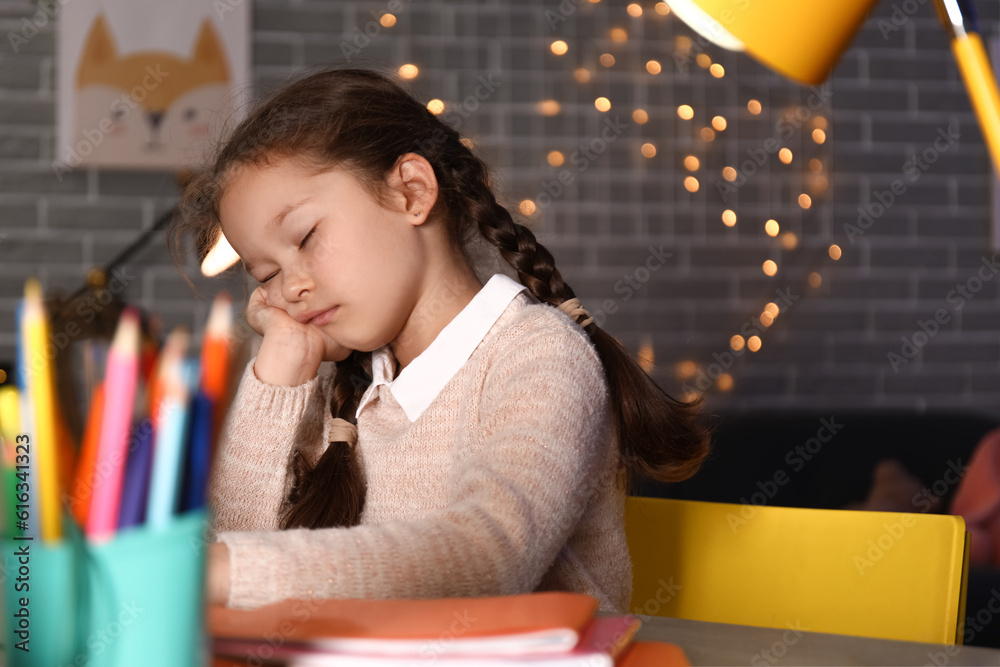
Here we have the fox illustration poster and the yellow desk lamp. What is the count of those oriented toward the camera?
1

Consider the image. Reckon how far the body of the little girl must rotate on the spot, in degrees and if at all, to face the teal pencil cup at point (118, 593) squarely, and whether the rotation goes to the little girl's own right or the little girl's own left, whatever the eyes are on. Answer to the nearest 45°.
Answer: approximately 45° to the little girl's own left

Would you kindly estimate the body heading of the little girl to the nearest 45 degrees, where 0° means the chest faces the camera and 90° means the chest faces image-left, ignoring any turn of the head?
approximately 45°

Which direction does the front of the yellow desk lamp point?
to the viewer's left

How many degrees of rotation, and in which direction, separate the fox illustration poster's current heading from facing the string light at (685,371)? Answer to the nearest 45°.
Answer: approximately 90° to its left

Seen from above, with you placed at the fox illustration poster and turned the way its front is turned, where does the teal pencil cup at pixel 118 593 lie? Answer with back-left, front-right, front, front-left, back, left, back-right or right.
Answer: front

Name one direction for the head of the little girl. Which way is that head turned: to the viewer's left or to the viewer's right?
to the viewer's left

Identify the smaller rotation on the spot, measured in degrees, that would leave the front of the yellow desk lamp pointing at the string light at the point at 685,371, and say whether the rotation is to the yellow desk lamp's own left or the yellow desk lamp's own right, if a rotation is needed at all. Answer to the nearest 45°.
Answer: approximately 90° to the yellow desk lamp's own right

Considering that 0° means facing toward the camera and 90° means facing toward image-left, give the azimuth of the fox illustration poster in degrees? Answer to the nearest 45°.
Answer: approximately 0°

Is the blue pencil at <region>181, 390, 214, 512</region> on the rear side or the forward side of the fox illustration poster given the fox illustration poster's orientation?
on the forward side
